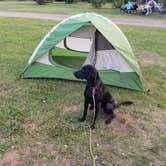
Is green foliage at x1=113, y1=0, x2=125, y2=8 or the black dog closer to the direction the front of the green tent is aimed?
the black dog

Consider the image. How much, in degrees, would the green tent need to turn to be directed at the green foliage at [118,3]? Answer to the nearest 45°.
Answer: approximately 180°

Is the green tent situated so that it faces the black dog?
yes

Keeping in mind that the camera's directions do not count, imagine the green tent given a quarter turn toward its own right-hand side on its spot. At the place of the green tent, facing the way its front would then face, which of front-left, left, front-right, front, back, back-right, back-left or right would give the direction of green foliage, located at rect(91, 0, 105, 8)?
right

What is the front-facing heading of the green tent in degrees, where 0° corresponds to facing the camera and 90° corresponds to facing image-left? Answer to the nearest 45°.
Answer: approximately 0°
